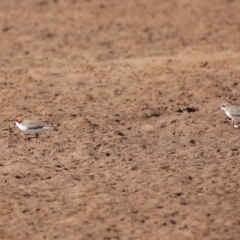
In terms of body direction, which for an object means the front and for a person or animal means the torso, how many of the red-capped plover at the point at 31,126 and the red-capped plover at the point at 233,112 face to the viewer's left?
2

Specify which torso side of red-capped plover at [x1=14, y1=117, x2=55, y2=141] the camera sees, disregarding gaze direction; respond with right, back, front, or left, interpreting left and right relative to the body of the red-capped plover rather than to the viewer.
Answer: left

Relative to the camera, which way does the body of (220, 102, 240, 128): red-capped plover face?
to the viewer's left

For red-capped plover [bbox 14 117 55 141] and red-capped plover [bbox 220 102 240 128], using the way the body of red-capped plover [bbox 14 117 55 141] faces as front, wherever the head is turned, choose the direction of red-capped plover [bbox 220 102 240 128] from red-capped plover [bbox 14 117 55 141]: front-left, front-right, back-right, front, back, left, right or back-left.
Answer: back

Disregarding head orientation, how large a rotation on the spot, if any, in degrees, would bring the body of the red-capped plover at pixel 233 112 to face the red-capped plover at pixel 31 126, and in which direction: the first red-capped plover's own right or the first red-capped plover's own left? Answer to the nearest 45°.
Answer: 0° — it already faces it
